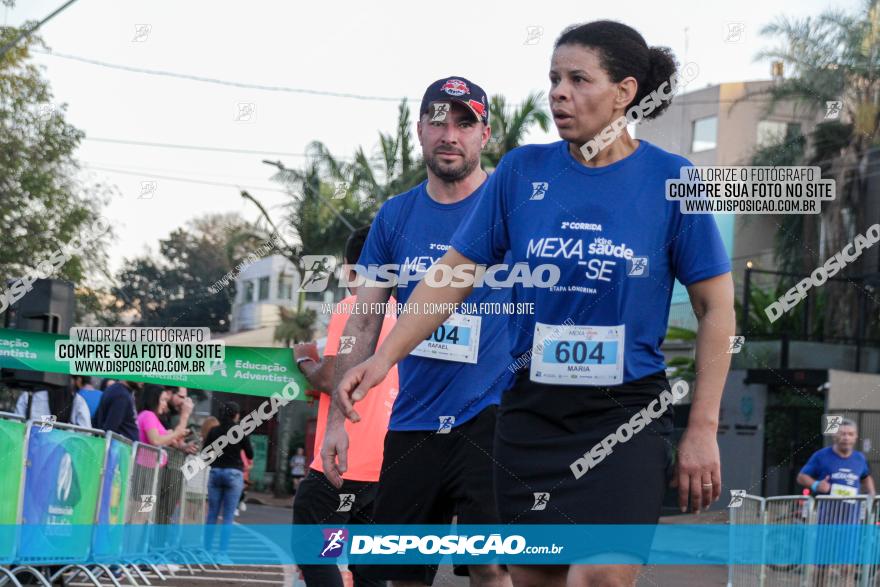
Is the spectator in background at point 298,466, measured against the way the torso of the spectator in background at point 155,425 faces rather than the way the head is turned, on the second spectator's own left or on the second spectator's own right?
on the second spectator's own left

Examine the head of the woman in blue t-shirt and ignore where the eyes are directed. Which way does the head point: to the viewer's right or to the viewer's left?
to the viewer's left

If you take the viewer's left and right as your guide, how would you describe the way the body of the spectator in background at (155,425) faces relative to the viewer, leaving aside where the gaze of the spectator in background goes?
facing to the right of the viewer

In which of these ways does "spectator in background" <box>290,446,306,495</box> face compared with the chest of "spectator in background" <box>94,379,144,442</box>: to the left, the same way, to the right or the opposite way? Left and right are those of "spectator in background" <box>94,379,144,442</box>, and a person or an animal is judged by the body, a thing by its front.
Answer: to the right

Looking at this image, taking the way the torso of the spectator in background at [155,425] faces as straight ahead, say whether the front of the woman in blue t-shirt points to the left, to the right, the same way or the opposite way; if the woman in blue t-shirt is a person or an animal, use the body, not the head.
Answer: to the right

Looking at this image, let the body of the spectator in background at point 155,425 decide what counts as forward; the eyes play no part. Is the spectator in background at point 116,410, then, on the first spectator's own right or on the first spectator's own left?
on the first spectator's own right

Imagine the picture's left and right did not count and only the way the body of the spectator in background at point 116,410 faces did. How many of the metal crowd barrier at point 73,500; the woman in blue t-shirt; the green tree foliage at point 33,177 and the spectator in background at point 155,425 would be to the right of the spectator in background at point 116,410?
2

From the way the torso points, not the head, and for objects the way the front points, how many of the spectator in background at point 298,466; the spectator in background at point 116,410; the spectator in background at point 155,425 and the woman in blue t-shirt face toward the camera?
2

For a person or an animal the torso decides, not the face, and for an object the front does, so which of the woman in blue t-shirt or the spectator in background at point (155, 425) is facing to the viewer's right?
the spectator in background

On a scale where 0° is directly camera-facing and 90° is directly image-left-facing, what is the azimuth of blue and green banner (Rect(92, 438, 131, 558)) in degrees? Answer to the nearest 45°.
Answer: approximately 315°

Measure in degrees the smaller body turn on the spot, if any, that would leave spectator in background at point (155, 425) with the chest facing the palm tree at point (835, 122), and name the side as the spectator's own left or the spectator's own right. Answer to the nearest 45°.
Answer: approximately 45° to the spectator's own left
